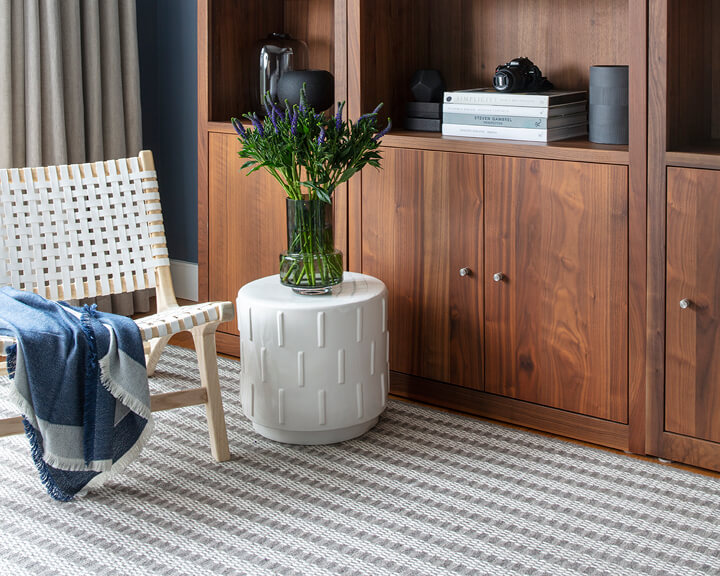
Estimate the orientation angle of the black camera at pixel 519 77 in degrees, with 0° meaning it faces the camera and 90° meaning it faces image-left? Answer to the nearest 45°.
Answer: approximately 45°

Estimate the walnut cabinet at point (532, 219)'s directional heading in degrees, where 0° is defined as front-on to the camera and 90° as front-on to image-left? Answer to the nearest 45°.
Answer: approximately 45°

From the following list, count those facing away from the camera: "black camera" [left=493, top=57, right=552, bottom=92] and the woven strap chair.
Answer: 0

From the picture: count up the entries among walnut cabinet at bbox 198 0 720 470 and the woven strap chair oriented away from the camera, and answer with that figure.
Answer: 0

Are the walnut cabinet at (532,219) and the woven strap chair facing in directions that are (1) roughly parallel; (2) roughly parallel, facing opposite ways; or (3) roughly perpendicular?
roughly perpendicular

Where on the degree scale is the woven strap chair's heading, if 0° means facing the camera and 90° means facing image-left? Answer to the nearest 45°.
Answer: approximately 315°

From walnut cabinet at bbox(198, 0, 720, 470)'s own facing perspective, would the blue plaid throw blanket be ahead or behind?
ahead
